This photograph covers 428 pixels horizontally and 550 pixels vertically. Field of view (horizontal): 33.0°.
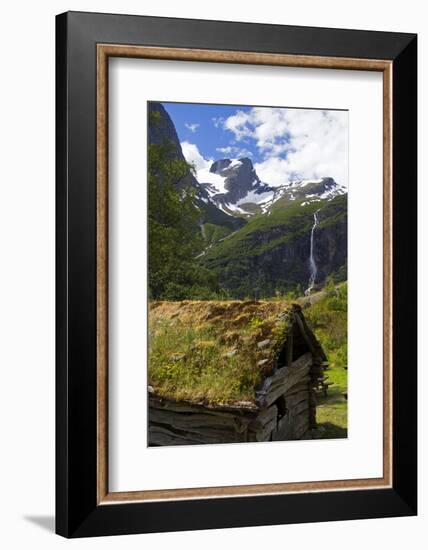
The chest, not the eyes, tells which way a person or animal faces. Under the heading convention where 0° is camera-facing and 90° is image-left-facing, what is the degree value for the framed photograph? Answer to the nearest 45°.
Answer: approximately 315°
